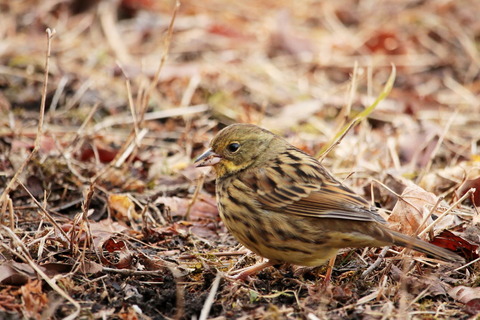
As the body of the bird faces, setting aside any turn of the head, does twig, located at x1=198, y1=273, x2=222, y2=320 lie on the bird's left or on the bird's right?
on the bird's left

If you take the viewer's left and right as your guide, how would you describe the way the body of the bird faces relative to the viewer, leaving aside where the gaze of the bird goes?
facing to the left of the viewer

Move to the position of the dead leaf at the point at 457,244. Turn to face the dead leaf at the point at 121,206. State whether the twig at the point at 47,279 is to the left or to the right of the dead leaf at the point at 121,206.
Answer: left

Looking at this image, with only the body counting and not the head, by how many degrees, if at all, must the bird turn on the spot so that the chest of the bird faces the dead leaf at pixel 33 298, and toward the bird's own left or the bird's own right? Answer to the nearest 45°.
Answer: approximately 45° to the bird's own left

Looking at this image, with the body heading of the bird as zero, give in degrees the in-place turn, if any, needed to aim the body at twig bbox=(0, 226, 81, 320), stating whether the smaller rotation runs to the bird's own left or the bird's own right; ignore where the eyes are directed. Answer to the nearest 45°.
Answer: approximately 45° to the bird's own left

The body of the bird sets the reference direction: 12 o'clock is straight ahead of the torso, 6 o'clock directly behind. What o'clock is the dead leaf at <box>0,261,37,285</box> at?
The dead leaf is roughly at 11 o'clock from the bird.

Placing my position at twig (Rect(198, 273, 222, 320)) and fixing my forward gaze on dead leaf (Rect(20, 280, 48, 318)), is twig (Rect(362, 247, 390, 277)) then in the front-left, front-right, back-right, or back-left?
back-right

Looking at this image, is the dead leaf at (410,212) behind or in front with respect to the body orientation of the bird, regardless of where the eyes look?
behind

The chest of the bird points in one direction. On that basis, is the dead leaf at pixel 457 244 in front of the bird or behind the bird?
behind
